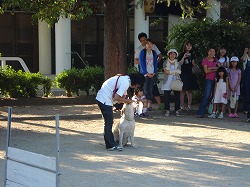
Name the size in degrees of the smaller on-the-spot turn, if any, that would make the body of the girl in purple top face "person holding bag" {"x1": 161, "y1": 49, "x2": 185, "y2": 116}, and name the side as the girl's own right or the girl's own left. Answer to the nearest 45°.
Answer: approximately 90° to the girl's own right

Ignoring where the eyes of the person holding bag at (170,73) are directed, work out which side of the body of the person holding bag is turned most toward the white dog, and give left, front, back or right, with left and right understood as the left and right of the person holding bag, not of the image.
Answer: front

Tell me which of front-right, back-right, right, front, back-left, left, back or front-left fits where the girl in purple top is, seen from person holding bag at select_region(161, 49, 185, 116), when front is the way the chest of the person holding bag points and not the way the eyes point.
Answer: left

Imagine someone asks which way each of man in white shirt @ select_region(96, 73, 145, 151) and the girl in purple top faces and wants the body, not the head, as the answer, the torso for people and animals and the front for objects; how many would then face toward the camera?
1

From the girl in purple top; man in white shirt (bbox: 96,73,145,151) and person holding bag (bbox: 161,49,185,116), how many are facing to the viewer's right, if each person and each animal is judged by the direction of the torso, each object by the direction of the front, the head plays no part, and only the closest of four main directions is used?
1

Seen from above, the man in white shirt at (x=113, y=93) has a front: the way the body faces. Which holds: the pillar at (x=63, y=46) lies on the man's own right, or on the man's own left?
on the man's own left

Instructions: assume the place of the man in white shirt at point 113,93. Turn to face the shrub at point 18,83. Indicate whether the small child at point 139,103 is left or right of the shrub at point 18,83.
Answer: right

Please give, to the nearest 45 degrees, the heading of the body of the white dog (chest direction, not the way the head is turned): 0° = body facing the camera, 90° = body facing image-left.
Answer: approximately 315°

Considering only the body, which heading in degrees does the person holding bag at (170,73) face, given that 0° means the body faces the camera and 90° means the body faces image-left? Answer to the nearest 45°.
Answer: approximately 0°

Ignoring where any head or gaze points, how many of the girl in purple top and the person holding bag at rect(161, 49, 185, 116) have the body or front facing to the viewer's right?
0

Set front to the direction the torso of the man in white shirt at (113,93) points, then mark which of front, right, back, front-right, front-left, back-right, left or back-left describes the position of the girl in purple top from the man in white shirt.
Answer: front-left

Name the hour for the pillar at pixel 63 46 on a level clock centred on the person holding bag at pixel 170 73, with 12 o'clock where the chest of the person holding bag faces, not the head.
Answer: The pillar is roughly at 5 o'clock from the person holding bag.

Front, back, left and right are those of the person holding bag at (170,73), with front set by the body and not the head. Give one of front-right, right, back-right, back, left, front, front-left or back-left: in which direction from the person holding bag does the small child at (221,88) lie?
left

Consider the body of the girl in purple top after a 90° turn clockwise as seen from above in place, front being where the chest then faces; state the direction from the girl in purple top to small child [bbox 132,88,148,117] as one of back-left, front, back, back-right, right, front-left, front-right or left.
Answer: front-left

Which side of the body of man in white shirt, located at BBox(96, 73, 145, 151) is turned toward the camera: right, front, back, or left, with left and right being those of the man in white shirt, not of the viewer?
right

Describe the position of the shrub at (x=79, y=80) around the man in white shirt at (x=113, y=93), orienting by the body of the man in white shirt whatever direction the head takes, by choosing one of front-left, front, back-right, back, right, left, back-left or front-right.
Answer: left
